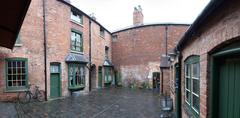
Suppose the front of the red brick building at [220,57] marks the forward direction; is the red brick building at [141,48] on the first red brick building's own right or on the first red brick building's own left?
on the first red brick building's own right

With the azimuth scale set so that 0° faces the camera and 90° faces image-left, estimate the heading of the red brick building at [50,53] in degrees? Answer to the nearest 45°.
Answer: approximately 315°

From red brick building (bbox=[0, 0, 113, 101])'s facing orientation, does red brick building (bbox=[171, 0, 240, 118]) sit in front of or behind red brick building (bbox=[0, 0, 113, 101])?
in front

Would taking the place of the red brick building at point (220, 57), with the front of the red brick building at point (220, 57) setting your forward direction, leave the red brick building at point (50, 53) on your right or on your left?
on your right

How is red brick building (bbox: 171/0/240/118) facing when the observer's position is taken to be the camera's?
facing the viewer and to the left of the viewer

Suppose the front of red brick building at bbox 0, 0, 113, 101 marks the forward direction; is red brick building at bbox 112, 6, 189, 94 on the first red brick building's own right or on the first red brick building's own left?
on the first red brick building's own left

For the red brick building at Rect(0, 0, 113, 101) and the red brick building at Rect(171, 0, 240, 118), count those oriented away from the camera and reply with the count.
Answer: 0
